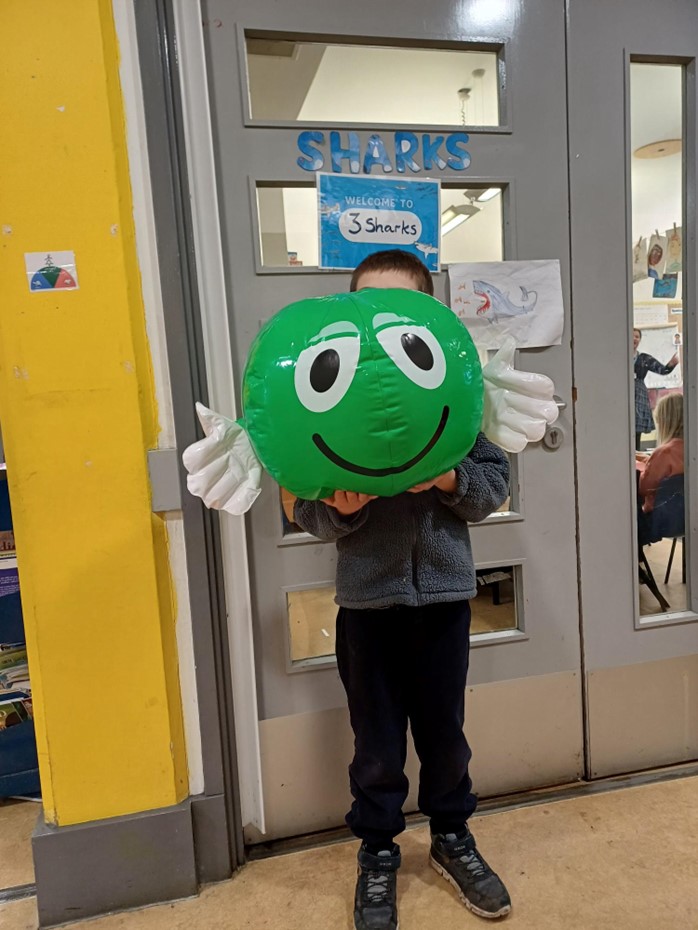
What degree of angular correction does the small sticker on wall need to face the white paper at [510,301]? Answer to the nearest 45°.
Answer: approximately 90° to its left

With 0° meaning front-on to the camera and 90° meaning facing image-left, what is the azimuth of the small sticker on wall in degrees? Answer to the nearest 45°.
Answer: approximately 0°

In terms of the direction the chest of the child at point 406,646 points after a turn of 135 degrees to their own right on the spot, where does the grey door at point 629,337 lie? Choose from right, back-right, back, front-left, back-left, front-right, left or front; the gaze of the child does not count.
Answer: right

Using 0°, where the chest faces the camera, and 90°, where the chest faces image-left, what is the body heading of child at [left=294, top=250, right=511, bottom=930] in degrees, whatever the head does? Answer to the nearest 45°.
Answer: approximately 0°

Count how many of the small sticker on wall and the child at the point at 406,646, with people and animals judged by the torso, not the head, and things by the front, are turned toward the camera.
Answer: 2
